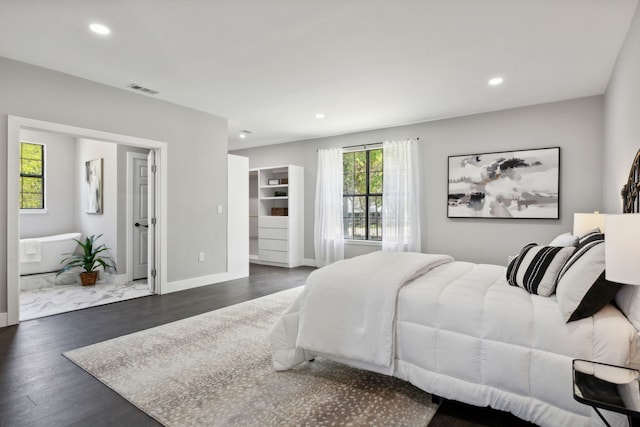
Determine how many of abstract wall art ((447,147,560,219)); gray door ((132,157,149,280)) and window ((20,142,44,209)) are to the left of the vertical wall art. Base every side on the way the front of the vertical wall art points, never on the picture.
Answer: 2

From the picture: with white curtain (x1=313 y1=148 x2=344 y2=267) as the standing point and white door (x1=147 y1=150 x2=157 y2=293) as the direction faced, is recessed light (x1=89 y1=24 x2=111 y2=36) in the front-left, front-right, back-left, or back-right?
front-left

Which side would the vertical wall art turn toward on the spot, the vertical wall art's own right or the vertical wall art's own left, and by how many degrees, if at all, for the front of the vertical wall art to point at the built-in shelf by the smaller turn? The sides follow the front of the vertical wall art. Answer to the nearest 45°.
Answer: approximately 135° to the vertical wall art's own left

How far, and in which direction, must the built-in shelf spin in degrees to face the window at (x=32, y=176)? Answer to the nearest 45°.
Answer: approximately 45° to its right

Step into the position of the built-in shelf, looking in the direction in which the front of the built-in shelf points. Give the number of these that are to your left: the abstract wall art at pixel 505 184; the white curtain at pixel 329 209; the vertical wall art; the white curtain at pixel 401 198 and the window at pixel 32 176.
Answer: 3

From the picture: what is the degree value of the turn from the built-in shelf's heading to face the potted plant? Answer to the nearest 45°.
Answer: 0° — it already faces it

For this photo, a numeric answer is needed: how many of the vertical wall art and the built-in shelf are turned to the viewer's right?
0

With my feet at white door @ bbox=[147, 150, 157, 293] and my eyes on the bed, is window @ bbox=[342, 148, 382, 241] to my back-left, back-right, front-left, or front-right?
front-left

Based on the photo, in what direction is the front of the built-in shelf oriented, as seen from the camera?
facing the viewer and to the left of the viewer

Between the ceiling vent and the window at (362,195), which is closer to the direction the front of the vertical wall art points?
the ceiling vent

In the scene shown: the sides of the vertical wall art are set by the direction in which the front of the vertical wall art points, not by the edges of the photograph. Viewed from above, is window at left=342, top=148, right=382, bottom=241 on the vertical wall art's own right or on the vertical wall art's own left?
on the vertical wall art's own left

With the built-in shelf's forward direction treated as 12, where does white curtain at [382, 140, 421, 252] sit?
The white curtain is roughly at 9 o'clock from the built-in shelf.
